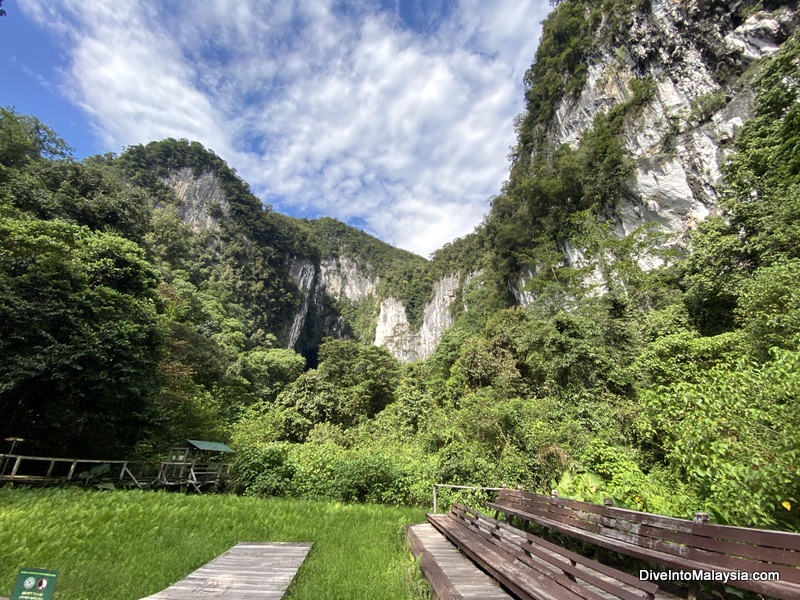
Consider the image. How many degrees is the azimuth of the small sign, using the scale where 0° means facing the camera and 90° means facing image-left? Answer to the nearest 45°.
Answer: approximately 0°

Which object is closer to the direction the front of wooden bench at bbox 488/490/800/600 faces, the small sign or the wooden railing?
the small sign

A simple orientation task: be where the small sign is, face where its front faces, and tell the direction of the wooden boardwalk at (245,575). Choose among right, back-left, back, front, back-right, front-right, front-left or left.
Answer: back-left

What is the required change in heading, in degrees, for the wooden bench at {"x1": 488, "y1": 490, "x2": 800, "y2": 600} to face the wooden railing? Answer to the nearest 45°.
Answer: approximately 45° to its right

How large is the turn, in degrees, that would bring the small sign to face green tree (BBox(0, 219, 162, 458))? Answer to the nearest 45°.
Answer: approximately 180°

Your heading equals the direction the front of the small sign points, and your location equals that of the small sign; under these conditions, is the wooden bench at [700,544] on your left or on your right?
on your left

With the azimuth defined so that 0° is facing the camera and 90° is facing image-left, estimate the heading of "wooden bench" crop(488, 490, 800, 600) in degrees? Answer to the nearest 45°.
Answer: approximately 45°

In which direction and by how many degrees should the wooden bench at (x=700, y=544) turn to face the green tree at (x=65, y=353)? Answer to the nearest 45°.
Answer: approximately 45° to its right

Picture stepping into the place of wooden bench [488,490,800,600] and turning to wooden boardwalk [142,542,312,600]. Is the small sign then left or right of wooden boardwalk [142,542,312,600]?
left
